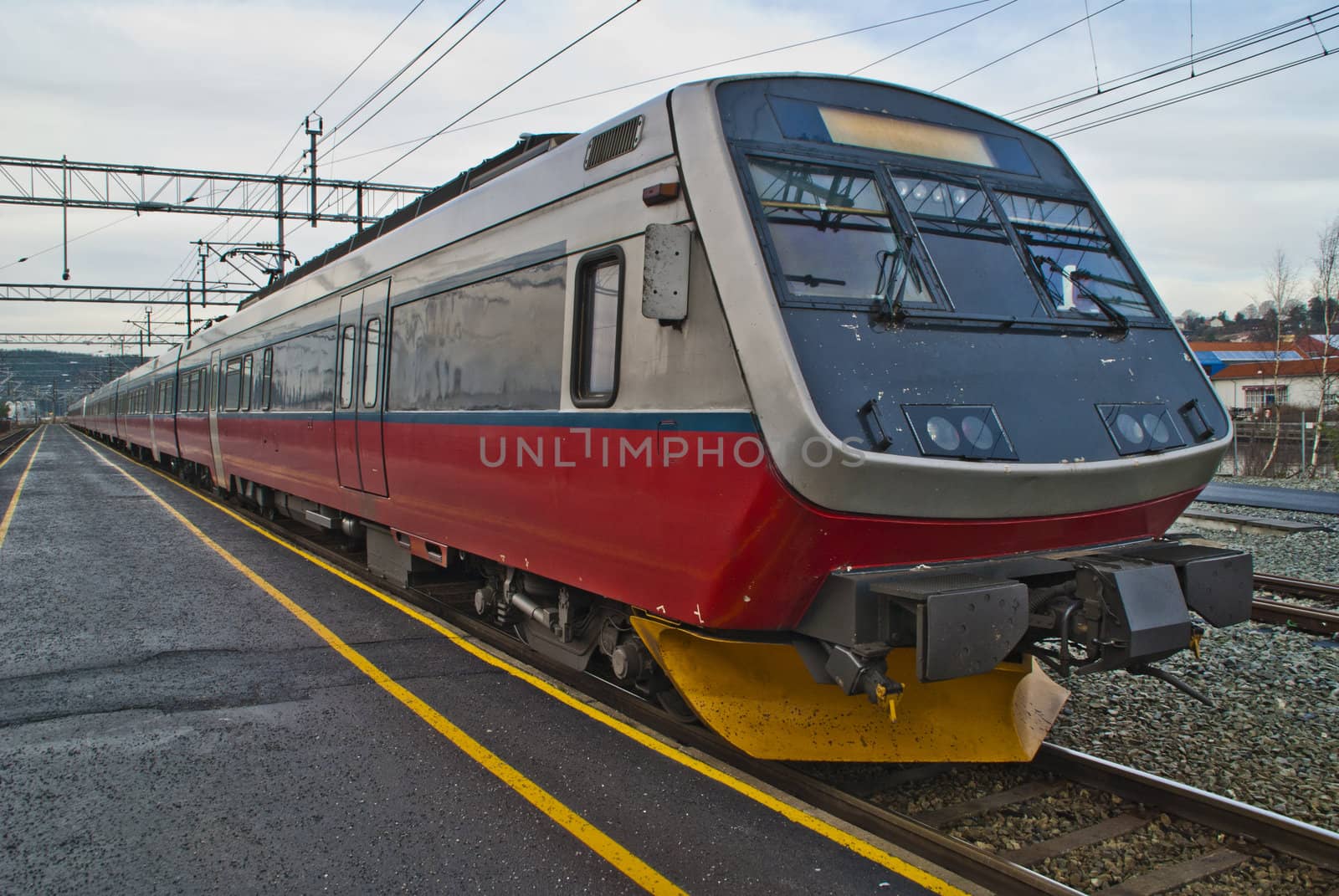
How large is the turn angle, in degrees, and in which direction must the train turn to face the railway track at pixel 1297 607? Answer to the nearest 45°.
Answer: approximately 90° to its left

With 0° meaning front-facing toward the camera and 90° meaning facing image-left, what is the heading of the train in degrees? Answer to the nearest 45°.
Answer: approximately 315°

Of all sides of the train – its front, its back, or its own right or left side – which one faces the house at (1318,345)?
left
